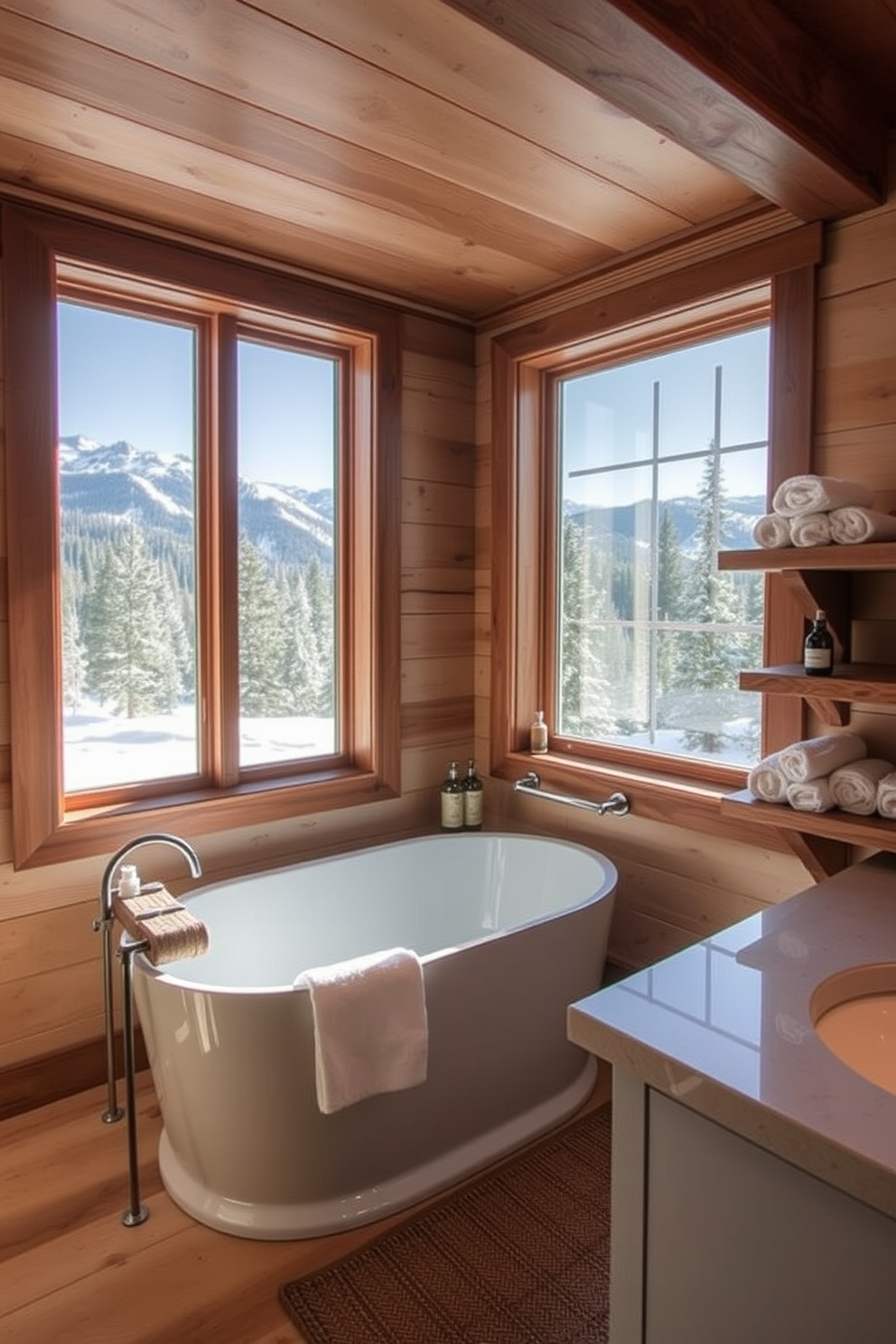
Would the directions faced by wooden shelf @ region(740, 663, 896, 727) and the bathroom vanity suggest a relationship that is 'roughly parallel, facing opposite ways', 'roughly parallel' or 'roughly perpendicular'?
roughly parallel

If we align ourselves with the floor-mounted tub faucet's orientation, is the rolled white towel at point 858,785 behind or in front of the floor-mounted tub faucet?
in front

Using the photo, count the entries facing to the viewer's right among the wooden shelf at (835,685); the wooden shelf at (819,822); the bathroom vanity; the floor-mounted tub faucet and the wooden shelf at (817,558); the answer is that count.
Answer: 1

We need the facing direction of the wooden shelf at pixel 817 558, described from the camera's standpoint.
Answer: facing the viewer and to the left of the viewer

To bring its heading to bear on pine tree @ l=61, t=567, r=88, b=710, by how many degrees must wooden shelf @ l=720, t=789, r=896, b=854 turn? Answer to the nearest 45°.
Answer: approximately 45° to its right

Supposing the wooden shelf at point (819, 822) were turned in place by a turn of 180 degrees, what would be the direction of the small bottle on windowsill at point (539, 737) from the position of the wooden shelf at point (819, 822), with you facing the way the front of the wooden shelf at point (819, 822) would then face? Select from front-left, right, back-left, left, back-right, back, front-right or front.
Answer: left

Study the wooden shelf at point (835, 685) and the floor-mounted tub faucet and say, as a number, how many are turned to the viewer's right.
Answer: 1

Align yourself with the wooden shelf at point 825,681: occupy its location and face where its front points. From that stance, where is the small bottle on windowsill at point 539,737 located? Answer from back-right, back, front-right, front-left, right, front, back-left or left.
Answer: right

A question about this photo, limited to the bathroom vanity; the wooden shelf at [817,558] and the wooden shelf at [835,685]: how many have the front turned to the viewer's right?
0

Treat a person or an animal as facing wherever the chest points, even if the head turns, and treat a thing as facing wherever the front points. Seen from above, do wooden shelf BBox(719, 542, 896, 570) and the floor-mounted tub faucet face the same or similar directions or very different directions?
very different directions

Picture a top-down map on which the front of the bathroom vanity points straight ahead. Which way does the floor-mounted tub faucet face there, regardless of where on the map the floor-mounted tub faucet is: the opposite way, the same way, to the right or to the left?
the opposite way

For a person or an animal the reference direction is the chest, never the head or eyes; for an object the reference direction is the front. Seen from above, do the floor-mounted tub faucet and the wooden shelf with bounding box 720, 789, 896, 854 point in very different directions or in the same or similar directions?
very different directions

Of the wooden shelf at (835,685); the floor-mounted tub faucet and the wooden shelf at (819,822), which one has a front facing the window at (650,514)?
the floor-mounted tub faucet

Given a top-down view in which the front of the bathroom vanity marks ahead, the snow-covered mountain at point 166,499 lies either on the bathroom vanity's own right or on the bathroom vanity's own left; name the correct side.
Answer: on the bathroom vanity's own right

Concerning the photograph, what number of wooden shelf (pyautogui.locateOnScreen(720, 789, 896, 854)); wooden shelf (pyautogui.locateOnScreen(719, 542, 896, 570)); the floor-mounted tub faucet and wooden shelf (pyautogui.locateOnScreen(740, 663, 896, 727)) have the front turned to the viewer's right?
1

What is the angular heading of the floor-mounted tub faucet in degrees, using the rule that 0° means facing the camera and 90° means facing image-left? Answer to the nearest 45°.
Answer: approximately 270°
